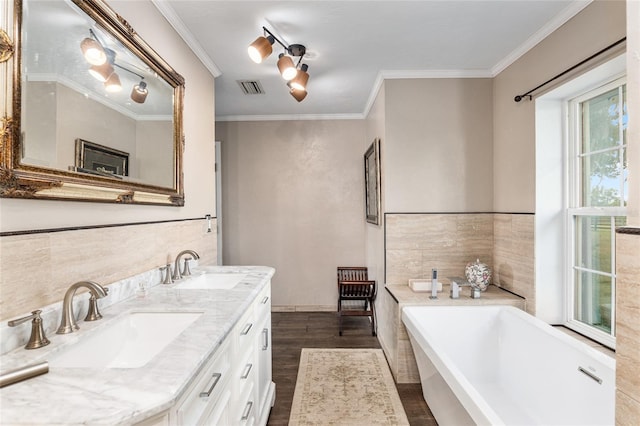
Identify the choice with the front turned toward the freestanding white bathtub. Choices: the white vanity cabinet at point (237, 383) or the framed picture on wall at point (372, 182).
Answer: the white vanity cabinet

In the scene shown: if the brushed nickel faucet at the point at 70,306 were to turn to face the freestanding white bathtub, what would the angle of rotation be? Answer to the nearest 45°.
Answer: approximately 45° to its left

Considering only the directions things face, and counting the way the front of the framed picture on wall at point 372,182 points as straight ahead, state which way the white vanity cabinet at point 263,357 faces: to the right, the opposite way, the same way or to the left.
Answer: the opposite way

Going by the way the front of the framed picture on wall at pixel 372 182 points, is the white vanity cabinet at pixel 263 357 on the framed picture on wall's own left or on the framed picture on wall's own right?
on the framed picture on wall's own left

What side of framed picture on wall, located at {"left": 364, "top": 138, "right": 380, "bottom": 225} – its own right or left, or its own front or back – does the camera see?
left

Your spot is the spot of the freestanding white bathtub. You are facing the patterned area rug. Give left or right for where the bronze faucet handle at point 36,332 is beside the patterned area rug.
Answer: left

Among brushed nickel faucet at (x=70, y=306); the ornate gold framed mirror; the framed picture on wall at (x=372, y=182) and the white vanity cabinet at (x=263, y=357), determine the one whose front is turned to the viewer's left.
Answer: the framed picture on wall

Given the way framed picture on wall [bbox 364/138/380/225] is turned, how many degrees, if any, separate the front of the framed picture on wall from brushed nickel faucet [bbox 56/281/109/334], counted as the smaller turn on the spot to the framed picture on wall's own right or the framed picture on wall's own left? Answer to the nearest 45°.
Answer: approximately 90° to the framed picture on wall's own left

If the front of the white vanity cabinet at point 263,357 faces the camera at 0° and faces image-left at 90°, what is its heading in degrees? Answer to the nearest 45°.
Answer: approximately 270°

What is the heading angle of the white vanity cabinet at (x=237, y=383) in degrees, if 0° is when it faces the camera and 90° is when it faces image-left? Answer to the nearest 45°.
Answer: approximately 270°

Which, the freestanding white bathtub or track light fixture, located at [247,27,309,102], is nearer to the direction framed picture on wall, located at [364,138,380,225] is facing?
the track light fixture

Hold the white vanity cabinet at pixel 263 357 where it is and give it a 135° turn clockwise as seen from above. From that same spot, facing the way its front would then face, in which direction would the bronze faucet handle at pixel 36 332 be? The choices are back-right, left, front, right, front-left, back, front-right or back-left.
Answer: front

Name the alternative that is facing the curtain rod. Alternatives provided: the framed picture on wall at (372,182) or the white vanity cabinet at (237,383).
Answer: the white vanity cabinet

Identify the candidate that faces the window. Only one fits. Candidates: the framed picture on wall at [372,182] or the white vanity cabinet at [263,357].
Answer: the white vanity cabinet
